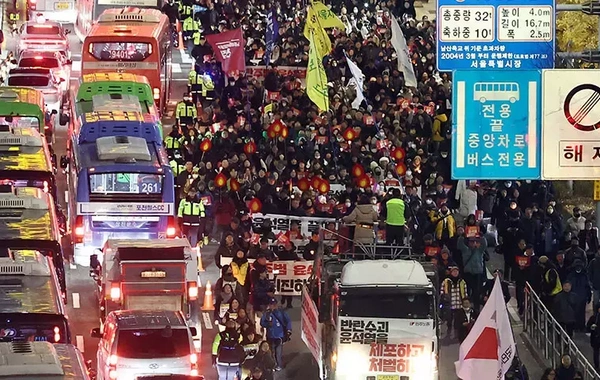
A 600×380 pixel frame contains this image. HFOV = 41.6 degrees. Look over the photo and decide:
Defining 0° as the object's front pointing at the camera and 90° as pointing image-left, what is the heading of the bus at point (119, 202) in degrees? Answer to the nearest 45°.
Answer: approximately 180°

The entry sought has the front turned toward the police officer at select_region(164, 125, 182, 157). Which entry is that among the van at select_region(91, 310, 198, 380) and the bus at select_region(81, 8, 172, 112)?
the van

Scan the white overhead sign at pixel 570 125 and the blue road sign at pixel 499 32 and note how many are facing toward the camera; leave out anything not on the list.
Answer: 2

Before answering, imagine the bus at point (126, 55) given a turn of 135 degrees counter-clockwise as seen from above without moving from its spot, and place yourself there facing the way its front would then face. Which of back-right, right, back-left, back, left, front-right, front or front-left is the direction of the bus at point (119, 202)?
front-left

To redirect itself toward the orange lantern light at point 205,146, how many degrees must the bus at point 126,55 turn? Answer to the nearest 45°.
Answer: approximately 180°

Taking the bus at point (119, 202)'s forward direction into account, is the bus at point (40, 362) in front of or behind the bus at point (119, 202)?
behind

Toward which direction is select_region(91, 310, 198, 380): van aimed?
away from the camera

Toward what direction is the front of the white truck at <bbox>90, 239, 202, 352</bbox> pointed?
away from the camera
